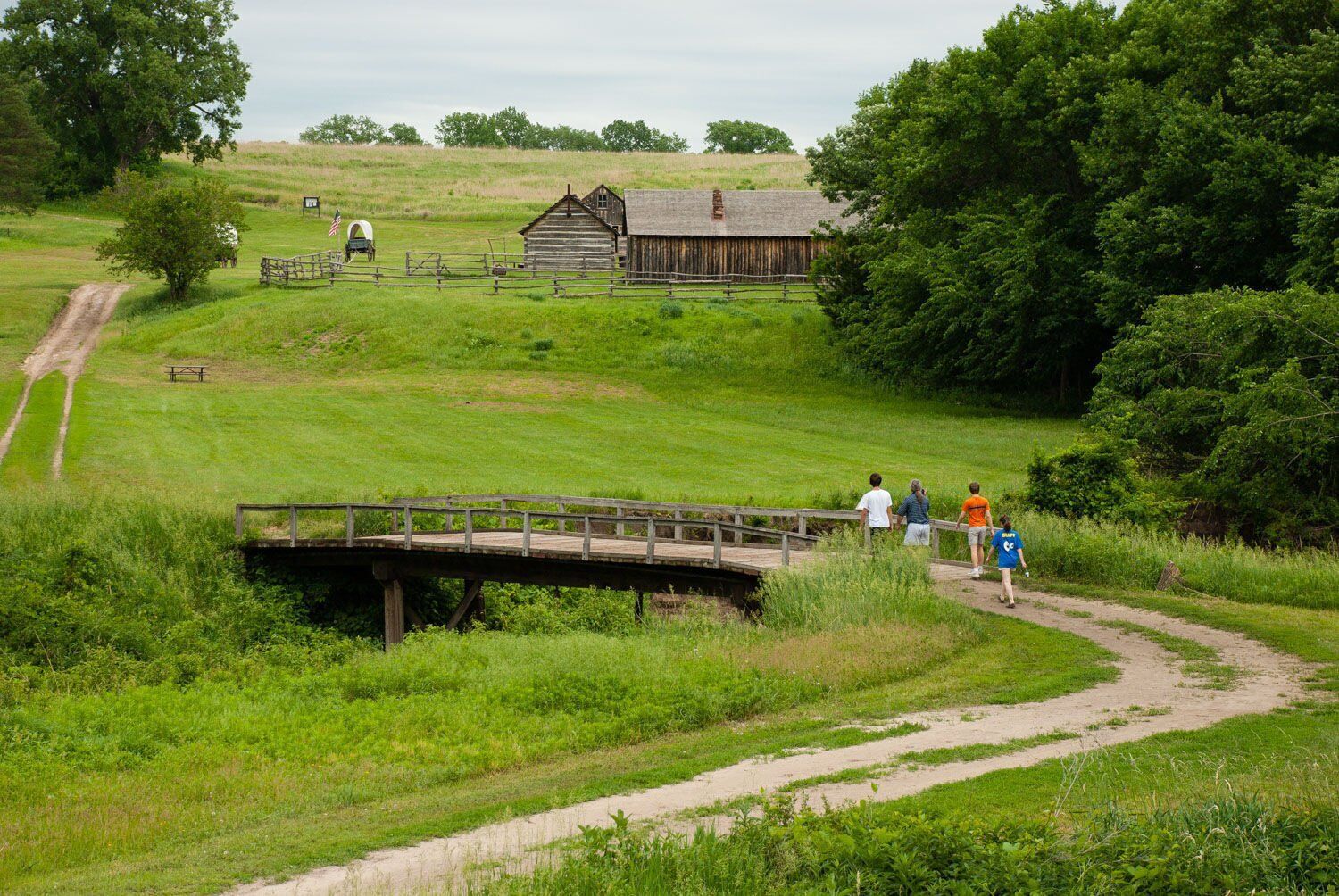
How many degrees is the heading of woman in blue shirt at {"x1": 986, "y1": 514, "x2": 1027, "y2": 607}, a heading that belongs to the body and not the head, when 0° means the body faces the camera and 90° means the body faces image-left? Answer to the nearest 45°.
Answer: approximately 180°

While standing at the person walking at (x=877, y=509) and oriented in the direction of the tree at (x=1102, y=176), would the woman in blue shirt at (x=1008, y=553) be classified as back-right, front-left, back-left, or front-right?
back-right

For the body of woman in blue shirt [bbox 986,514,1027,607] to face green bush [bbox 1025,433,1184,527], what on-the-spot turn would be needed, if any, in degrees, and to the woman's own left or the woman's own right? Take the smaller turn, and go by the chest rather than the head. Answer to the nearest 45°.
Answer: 0° — they already face it

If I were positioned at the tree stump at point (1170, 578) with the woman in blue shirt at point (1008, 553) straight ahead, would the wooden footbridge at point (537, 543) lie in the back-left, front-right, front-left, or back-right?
front-right

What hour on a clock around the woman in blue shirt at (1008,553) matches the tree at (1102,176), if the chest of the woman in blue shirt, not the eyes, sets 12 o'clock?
The tree is roughly at 12 o'clock from the woman in blue shirt.

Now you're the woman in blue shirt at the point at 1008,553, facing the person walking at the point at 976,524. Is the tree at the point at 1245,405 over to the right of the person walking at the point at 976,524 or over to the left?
right

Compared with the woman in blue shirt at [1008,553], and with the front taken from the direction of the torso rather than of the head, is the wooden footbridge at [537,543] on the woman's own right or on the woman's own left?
on the woman's own left

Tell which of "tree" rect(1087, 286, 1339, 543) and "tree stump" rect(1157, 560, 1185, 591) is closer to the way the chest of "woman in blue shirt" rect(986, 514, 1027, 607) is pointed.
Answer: the tree

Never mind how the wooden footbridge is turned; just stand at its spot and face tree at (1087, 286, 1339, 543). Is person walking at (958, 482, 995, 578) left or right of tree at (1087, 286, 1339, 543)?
right

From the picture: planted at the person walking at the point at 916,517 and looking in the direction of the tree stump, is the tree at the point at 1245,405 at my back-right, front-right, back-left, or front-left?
front-left

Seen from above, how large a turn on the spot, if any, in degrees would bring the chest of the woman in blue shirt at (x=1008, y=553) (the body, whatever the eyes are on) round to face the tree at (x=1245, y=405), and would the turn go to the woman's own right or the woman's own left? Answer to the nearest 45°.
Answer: approximately 45° to the woman's own right

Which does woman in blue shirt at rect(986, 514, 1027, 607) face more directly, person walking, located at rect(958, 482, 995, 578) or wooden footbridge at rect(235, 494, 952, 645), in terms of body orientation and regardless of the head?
the person walking

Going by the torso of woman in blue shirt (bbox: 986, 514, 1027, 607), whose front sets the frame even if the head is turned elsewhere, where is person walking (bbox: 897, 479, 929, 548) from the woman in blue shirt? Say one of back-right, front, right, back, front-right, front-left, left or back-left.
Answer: front-left

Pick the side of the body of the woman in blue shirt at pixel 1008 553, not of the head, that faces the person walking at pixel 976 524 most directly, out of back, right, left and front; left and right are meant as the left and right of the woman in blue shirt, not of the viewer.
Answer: front
